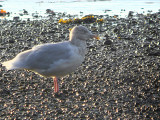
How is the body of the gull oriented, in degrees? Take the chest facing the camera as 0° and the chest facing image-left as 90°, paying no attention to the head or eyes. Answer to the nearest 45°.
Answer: approximately 270°
